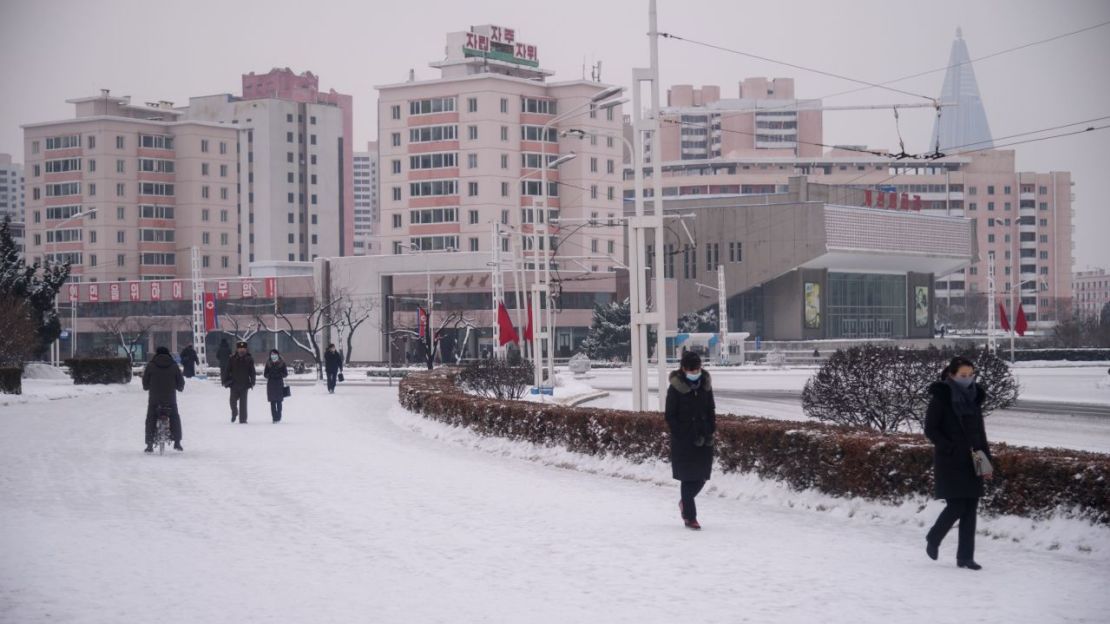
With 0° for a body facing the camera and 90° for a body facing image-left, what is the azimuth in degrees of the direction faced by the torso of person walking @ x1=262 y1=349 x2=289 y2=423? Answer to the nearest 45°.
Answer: approximately 0°

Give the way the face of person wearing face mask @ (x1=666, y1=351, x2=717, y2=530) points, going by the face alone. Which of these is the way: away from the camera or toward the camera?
toward the camera

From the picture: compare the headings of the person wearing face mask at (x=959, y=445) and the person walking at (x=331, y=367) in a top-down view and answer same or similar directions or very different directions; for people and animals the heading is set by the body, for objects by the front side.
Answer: same or similar directions

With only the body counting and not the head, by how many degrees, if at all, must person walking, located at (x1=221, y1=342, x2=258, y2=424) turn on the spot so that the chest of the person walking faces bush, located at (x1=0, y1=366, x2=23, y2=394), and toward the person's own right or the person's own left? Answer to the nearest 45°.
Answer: approximately 135° to the person's own right

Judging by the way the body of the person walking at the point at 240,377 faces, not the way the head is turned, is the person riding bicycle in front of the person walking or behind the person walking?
in front

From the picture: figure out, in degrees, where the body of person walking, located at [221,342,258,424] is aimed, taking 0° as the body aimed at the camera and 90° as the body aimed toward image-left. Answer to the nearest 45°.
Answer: approximately 0°

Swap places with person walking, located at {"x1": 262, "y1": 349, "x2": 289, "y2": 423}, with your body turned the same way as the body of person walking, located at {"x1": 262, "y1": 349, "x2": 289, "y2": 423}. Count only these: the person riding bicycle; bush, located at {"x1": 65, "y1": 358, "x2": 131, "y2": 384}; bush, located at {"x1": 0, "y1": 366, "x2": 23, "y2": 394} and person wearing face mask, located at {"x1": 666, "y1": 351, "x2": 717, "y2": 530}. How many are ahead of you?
2

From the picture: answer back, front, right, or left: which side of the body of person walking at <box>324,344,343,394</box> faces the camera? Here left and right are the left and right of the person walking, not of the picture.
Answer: front

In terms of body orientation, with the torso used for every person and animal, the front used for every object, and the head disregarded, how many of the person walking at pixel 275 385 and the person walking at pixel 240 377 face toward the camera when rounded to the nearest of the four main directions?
2

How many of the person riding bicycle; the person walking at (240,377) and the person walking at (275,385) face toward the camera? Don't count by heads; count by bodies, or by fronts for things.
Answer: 2

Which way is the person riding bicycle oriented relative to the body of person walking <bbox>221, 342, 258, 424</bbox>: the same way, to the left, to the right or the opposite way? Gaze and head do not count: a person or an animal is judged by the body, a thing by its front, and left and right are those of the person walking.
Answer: the opposite way

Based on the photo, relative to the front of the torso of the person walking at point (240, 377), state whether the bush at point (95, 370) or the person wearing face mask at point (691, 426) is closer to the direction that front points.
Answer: the person wearing face mask

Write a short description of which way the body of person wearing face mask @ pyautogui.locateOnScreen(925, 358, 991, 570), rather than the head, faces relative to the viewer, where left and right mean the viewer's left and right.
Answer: facing the viewer and to the right of the viewer

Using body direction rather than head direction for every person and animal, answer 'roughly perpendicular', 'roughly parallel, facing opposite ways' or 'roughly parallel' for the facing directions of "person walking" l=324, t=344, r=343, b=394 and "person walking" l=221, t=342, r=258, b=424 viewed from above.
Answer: roughly parallel

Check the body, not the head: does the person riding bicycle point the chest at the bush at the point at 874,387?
no

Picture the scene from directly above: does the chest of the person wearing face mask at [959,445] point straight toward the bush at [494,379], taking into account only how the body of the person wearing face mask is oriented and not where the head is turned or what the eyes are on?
no
